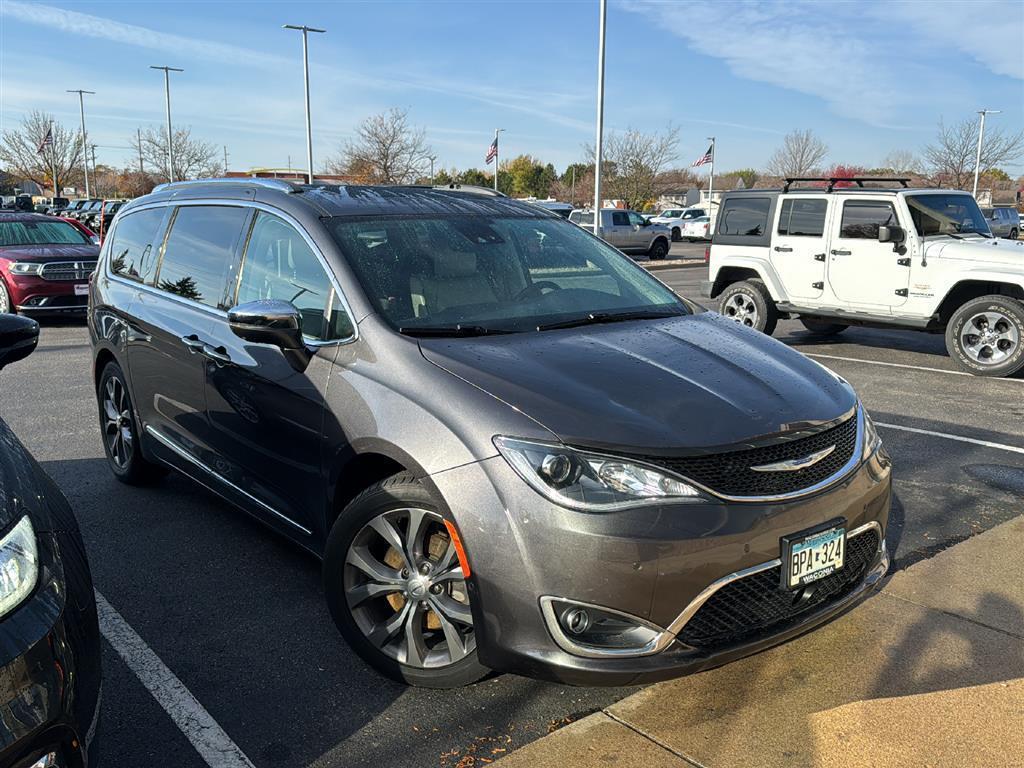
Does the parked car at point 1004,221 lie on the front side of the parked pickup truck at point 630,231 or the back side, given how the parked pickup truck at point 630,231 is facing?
on the front side

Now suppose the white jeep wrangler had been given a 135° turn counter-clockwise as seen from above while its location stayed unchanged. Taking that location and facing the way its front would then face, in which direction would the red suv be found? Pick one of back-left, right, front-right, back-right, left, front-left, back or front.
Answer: left

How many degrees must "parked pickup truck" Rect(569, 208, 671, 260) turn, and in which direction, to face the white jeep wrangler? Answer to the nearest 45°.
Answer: approximately 90° to its right

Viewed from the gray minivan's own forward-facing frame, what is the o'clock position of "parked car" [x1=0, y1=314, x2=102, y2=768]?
The parked car is roughly at 3 o'clock from the gray minivan.

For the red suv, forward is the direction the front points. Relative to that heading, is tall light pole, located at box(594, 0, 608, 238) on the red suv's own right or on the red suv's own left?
on the red suv's own left

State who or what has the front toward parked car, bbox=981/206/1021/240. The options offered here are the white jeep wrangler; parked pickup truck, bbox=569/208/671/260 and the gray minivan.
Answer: parked pickup truck, bbox=569/208/671/260

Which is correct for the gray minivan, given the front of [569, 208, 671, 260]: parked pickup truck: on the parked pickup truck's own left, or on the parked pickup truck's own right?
on the parked pickup truck's own right

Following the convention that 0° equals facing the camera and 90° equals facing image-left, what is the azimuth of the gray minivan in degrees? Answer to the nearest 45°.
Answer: approximately 315°

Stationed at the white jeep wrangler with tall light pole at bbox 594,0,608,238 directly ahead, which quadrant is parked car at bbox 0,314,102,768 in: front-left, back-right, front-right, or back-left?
back-left

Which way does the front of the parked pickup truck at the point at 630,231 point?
to the viewer's right

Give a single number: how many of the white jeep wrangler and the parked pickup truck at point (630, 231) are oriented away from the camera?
0

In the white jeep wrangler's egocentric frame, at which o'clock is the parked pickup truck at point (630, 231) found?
The parked pickup truck is roughly at 7 o'clock from the white jeep wrangler.
